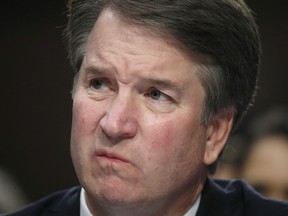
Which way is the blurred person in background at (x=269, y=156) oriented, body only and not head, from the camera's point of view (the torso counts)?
toward the camera

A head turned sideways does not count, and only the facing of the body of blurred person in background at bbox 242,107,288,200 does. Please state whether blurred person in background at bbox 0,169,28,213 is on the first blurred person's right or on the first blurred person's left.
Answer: on the first blurred person's right
